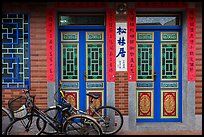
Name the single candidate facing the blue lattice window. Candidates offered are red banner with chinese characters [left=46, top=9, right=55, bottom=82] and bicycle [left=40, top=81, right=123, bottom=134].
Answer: the bicycle

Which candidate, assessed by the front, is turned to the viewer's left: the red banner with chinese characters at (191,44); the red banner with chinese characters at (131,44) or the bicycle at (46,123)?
the bicycle

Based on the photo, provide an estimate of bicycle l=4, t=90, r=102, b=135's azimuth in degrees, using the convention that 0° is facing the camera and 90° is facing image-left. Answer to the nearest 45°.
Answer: approximately 90°

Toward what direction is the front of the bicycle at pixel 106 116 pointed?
to the viewer's left

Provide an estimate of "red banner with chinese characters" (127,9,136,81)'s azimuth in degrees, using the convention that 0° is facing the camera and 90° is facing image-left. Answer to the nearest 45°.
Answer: approximately 0°

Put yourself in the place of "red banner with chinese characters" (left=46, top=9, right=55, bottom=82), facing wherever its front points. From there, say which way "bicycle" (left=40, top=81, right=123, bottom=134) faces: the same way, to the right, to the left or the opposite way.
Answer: to the right

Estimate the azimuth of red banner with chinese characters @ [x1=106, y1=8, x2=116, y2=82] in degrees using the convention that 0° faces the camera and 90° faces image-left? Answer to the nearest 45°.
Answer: approximately 0°

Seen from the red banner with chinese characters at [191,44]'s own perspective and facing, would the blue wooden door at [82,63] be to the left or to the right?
on its right

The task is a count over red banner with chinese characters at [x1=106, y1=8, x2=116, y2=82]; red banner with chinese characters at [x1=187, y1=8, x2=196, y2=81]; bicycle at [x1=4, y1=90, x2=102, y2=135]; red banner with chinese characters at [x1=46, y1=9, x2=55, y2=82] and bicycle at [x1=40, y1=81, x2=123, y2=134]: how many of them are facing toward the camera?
3

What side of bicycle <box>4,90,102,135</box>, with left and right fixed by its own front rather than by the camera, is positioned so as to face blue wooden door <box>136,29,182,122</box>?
back

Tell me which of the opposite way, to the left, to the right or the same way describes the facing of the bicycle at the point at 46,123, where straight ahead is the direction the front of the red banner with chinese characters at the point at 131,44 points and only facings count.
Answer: to the right
